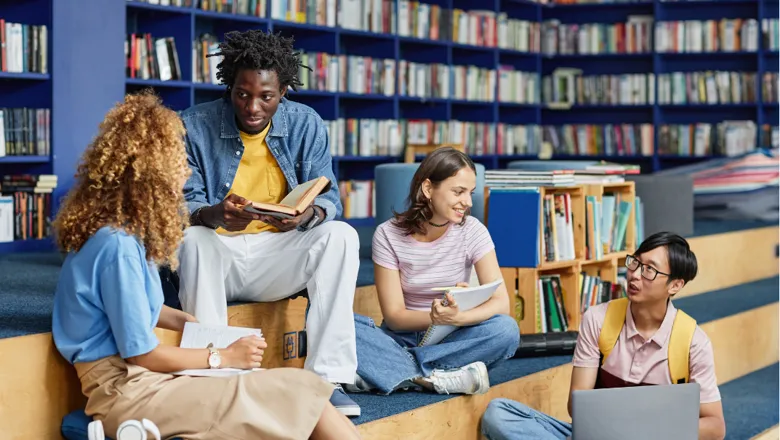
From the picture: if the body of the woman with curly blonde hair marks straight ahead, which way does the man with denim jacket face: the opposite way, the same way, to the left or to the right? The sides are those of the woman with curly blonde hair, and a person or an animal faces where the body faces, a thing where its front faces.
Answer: to the right

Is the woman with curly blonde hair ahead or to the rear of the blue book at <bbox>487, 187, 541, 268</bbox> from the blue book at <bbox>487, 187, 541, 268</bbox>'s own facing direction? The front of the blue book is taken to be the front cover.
ahead

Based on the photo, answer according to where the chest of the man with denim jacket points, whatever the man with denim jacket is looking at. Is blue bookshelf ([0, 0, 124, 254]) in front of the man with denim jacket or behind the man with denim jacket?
behind

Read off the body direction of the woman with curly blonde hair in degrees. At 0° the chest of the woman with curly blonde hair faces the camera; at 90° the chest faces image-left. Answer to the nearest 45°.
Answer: approximately 270°

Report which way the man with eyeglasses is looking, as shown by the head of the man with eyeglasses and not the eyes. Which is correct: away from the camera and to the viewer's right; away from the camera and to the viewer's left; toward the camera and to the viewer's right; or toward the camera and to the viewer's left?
toward the camera and to the viewer's left

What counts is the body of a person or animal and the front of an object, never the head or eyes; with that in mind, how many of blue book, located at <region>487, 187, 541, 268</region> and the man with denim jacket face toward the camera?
2

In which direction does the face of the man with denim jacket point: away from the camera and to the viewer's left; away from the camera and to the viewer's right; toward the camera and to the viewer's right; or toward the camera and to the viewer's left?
toward the camera and to the viewer's left

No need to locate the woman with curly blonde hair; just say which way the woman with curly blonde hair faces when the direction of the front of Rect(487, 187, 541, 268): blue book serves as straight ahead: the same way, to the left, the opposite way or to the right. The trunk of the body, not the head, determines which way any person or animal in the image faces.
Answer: to the left

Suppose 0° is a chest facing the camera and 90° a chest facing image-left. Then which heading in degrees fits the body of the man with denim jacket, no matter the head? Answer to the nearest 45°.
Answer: approximately 0°

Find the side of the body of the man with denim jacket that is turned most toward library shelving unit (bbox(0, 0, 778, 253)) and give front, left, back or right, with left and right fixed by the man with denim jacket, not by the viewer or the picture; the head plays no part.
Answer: back

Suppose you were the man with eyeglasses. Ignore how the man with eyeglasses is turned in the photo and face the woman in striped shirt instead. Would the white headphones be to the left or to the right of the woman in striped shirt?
left

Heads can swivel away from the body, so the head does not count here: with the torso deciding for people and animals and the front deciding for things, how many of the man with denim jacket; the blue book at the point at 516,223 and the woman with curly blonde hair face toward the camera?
2

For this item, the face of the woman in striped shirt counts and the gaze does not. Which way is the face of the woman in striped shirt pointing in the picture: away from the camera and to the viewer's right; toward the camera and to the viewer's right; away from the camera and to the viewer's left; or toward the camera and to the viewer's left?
toward the camera and to the viewer's right
